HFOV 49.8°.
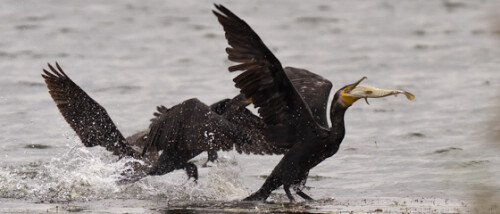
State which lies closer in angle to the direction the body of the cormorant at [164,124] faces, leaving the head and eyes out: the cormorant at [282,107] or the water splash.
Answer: the cormorant

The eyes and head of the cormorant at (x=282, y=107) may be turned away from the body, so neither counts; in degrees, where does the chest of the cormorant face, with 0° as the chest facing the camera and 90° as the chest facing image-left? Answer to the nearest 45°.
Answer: approximately 270°

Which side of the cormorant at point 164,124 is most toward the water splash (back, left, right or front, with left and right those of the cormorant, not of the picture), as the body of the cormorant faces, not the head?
back

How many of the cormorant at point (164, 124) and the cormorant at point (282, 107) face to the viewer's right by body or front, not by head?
2

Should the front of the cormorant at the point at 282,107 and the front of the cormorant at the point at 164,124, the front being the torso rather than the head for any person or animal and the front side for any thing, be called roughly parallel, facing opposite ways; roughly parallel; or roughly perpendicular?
roughly parallel

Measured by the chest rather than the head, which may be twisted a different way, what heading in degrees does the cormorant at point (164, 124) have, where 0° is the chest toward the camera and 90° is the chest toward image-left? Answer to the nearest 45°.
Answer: approximately 270°

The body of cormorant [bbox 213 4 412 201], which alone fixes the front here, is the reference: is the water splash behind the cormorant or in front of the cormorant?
behind
